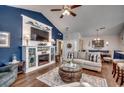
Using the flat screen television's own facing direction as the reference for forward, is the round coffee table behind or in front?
in front

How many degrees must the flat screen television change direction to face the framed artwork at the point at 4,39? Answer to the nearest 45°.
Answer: approximately 90° to its right

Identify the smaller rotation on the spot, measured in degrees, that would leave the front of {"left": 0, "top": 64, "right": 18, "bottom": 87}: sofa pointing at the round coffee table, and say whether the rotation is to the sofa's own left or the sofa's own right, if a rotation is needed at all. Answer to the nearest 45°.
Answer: approximately 45° to the sofa's own left

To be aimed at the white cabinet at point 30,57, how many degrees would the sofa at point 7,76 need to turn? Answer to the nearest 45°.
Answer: approximately 90° to its left

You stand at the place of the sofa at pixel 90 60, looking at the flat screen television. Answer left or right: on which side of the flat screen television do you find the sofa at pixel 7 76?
left

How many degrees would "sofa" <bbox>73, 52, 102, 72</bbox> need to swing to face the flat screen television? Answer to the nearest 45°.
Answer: approximately 45° to its right

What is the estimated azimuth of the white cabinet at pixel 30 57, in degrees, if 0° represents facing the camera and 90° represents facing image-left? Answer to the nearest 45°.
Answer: approximately 315°

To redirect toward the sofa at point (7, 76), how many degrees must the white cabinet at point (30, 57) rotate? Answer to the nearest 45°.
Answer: approximately 45° to its right

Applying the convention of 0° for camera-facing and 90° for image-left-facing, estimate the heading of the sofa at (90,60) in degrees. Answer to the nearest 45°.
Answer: approximately 45°
